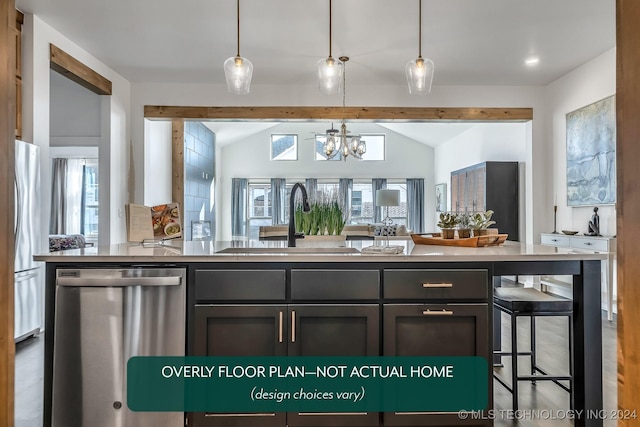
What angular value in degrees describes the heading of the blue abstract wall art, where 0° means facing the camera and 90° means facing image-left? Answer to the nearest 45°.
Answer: approximately 45°

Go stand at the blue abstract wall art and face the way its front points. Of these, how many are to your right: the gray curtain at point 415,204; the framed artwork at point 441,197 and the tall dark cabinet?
3

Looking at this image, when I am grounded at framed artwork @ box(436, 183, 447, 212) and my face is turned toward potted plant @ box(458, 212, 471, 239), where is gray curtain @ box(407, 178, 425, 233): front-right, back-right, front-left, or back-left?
back-right

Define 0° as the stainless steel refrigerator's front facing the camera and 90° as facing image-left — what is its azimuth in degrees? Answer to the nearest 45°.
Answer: approximately 315°

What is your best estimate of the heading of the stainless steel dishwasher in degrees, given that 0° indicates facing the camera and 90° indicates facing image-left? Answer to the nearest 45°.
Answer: approximately 0°

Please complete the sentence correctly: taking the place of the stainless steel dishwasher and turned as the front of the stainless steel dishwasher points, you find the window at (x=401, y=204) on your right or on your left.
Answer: on your left

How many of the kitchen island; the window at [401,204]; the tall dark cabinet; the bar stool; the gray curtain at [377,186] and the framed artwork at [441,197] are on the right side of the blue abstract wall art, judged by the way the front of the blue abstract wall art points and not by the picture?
4

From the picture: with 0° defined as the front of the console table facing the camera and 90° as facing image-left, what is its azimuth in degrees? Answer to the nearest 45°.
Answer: approximately 45°

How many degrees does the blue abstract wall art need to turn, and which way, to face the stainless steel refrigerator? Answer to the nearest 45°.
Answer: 0° — it already faces it

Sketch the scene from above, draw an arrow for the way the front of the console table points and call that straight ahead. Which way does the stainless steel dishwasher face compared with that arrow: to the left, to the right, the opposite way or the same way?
to the left

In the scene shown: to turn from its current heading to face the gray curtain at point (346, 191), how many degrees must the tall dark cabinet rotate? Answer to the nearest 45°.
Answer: approximately 90° to its right

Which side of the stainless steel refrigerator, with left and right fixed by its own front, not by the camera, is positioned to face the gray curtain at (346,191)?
left
